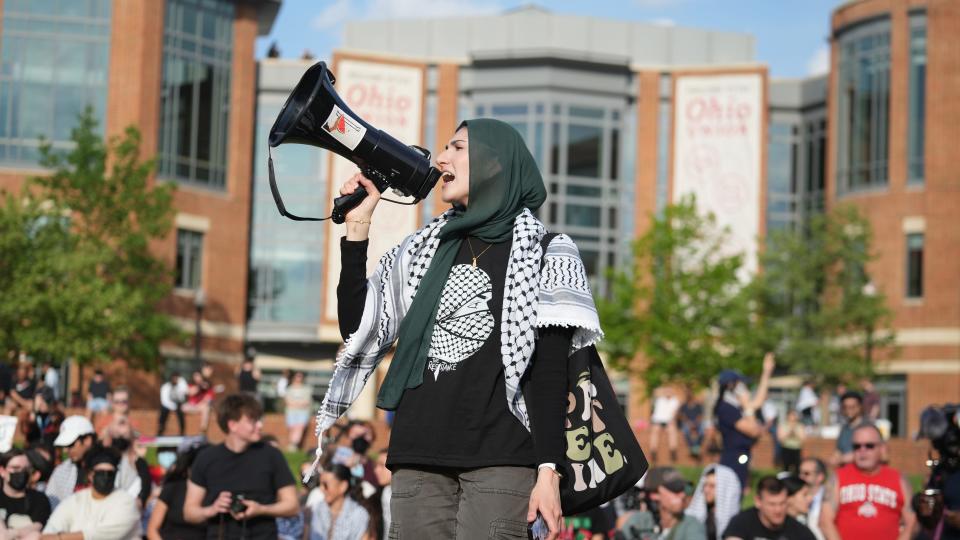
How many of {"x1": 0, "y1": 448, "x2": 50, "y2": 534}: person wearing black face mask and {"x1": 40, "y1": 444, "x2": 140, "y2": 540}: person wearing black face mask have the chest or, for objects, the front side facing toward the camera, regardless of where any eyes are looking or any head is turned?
2

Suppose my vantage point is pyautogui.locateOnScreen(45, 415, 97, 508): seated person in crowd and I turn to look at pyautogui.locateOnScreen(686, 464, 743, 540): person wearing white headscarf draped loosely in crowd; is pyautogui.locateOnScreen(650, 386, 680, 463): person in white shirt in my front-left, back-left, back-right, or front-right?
front-left

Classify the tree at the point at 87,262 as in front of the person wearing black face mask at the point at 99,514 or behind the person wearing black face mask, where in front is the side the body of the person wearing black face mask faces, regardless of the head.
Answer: behind

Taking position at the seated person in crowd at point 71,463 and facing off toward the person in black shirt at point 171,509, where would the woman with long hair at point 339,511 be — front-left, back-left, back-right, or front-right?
front-left

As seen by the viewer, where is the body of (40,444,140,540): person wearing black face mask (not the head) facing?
toward the camera

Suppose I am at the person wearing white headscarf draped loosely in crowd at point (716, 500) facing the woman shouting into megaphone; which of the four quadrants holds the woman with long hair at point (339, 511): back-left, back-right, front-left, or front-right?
front-right

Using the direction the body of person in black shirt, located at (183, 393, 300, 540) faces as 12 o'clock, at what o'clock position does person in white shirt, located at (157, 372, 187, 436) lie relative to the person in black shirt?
The person in white shirt is roughly at 6 o'clock from the person in black shirt.

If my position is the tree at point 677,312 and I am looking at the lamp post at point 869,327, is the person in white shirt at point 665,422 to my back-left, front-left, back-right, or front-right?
back-right

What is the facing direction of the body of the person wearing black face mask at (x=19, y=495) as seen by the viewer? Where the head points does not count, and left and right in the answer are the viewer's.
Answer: facing the viewer

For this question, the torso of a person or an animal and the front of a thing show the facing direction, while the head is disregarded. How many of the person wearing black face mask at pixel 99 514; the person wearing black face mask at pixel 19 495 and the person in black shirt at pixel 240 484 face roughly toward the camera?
3

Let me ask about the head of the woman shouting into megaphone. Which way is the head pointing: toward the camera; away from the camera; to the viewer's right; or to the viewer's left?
to the viewer's left

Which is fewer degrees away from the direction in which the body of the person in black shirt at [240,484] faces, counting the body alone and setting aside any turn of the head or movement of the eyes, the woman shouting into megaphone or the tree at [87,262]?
the woman shouting into megaphone

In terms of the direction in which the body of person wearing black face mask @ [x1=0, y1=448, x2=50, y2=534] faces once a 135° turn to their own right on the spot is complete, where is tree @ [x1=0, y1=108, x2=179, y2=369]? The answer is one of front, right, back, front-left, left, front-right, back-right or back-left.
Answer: front-right

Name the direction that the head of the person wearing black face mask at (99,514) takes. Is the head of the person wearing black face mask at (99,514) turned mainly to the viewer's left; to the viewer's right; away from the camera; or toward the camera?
toward the camera
